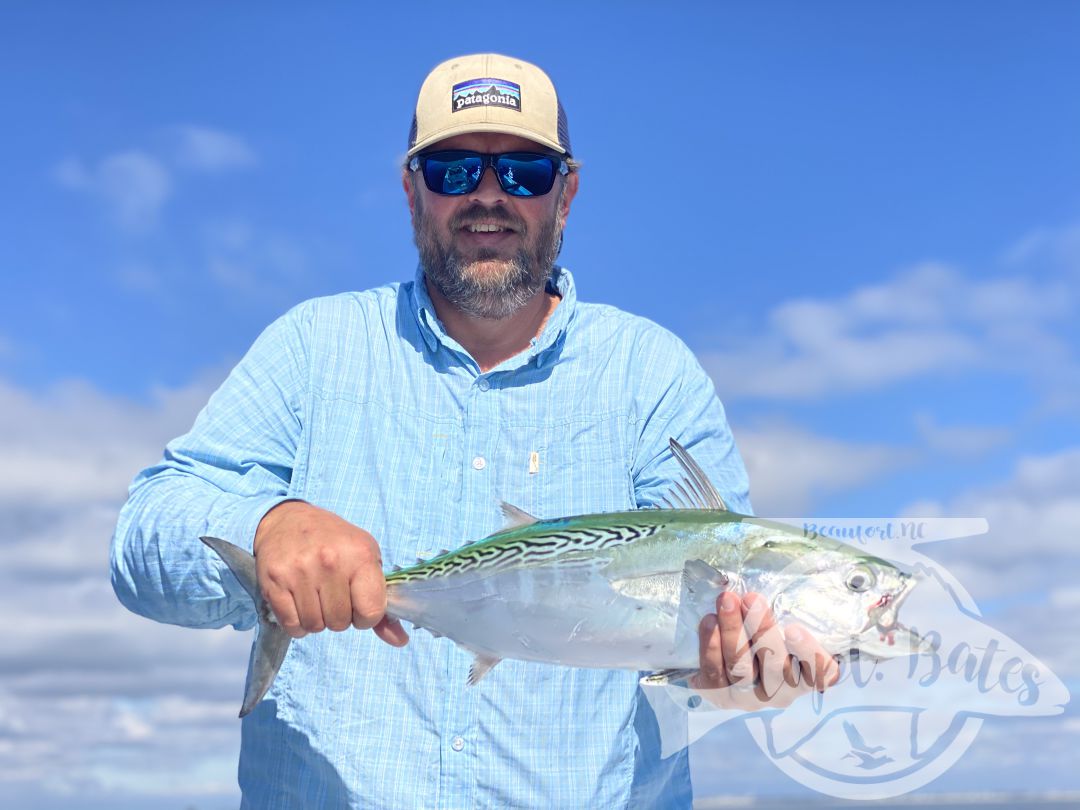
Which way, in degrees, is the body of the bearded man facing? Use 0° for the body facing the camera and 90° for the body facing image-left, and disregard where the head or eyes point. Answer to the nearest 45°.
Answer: approximately 0°
